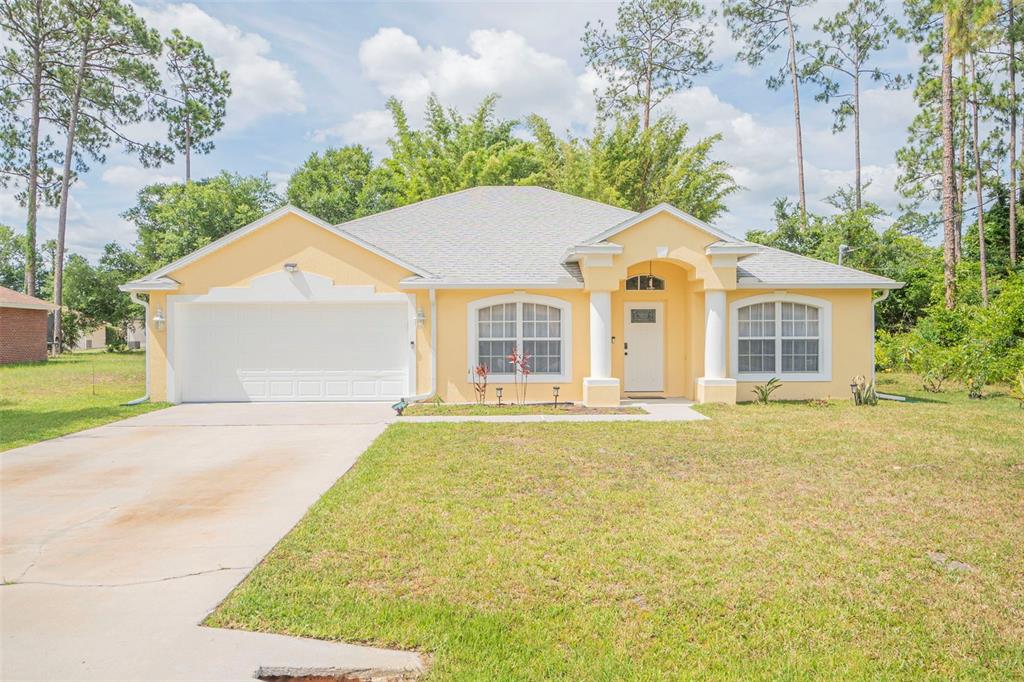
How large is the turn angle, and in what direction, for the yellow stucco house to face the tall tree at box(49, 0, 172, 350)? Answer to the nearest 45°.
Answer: approximately 135° to its right

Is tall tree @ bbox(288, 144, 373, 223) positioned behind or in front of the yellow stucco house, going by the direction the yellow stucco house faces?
behind

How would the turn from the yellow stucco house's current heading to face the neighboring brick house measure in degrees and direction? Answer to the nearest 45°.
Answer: approximately 135° to its right

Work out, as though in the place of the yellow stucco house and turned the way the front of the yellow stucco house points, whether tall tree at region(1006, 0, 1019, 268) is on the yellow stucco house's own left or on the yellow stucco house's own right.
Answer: on the yellow stucco house's own left

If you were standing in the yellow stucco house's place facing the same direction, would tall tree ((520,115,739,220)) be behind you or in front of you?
behind

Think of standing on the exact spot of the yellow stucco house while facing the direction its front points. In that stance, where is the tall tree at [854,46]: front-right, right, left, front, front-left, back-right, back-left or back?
back-left

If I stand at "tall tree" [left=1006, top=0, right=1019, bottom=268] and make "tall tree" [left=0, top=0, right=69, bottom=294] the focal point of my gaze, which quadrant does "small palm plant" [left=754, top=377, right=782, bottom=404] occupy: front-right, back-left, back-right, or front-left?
front-left

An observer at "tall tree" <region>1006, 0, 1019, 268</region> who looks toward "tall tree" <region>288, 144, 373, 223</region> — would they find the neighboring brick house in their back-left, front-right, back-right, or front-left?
front-left

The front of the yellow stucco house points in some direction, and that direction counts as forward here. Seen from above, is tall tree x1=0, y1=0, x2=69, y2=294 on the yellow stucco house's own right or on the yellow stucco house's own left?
on the yellow stucco house's own right

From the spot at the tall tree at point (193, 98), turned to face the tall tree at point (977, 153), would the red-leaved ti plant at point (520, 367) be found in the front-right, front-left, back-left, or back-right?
front-right

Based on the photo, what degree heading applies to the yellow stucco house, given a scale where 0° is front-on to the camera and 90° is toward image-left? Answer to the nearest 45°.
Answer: approximately 0°

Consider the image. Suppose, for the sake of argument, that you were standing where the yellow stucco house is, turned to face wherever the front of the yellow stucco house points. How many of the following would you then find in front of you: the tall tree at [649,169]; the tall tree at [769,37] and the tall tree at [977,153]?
0
